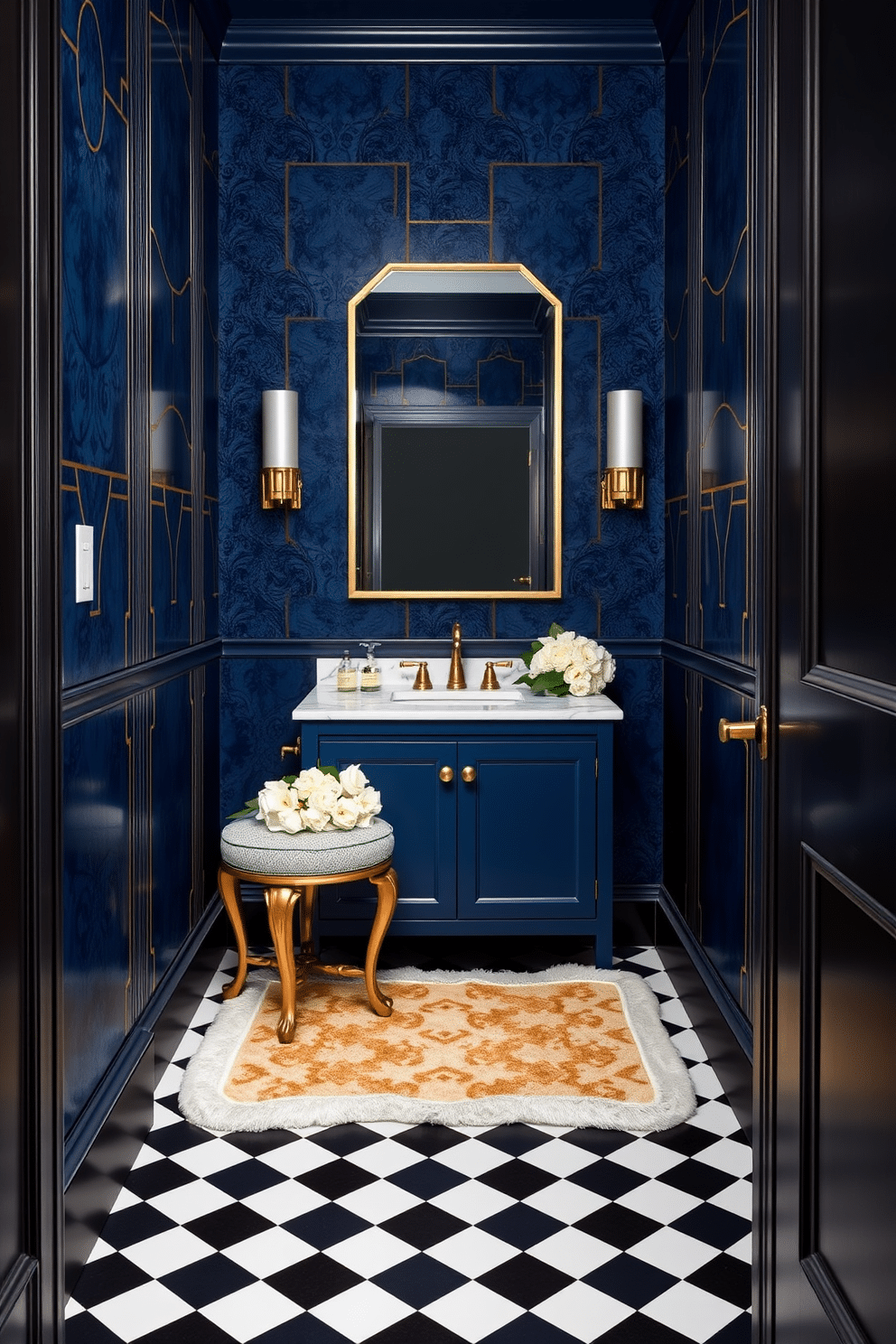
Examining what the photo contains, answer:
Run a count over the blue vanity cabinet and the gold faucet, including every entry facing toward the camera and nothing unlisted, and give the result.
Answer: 2

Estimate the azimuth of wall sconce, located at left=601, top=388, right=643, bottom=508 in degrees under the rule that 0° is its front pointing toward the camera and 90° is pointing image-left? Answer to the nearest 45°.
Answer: approximately 0°

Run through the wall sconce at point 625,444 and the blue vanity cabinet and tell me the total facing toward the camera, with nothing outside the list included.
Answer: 2

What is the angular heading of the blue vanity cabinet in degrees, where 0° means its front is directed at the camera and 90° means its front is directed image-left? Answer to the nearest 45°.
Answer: approximately 0°

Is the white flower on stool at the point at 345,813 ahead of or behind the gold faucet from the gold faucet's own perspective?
ahead
